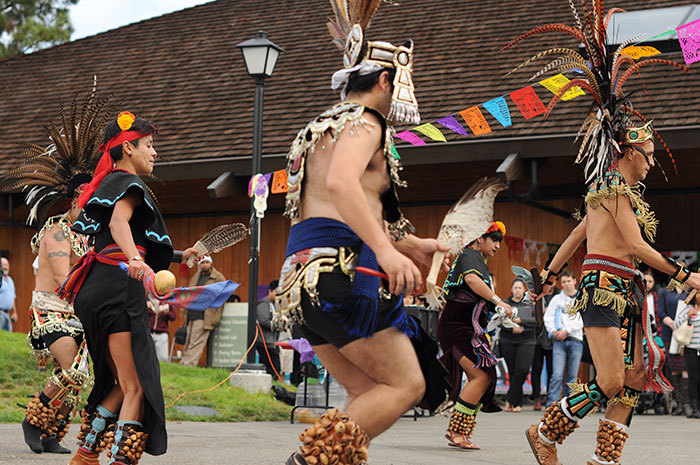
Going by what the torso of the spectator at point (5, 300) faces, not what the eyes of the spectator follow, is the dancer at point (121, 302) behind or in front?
in front

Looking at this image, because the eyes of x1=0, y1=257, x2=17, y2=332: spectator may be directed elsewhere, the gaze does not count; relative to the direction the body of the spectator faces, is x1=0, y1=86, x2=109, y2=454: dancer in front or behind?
in front

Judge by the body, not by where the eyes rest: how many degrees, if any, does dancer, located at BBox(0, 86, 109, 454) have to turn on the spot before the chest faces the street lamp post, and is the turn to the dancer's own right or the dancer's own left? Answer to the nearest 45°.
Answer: approximately 45° to the dancer's own left

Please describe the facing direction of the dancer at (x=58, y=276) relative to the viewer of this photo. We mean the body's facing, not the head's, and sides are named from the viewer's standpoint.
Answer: facing to the right of the viewer

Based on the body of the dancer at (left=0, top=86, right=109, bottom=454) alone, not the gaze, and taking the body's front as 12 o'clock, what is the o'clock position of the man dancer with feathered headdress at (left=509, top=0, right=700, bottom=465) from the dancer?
The man dancer with feathered headdress is roughly at 1 o'clock from the dancer.

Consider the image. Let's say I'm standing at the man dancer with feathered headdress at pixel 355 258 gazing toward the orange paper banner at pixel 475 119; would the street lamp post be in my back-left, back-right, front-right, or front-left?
front-left

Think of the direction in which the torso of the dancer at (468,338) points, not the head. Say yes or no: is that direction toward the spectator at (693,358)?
no

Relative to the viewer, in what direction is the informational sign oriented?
toward the camera

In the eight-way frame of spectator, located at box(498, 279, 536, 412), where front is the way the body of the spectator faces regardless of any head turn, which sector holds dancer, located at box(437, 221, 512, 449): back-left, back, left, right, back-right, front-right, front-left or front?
front
